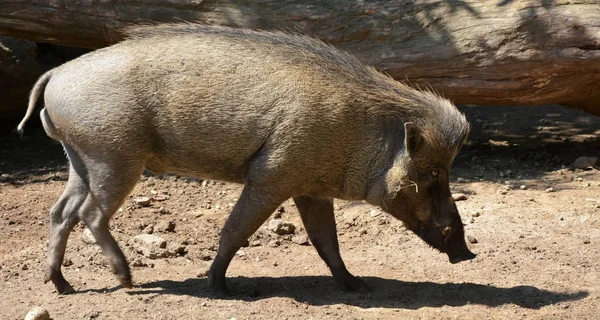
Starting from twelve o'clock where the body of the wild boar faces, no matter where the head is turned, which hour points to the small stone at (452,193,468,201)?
The small stone is roughly at 11 o'clock from the wild boar.

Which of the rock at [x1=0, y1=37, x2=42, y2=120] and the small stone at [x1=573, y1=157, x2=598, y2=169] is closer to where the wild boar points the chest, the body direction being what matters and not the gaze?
the small stone

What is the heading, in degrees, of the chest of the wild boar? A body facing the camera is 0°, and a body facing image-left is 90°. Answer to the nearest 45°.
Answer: approximately 270°

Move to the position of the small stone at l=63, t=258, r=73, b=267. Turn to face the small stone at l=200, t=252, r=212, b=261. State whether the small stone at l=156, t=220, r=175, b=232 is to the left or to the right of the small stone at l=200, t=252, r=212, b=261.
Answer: left

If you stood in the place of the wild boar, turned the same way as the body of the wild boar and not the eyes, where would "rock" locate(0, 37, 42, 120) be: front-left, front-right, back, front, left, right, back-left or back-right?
back-left

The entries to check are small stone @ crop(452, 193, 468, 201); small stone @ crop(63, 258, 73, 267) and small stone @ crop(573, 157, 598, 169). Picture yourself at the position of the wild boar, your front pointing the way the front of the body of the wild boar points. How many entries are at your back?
1

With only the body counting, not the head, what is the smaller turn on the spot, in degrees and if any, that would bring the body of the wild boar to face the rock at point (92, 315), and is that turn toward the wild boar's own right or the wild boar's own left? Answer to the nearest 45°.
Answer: approximately 135° to the wild boar's own right
